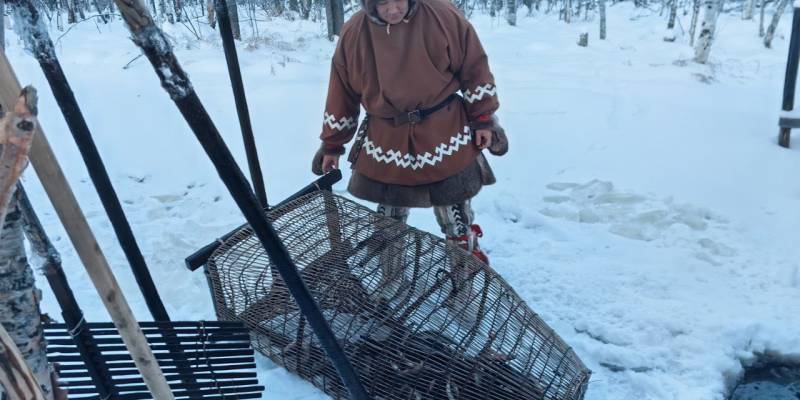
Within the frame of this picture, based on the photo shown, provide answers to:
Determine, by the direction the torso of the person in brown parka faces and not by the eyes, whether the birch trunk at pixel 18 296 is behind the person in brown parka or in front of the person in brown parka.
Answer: in front

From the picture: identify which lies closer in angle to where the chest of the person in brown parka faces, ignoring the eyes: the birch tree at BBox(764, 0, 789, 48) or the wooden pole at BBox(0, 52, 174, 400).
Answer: the wooden pole

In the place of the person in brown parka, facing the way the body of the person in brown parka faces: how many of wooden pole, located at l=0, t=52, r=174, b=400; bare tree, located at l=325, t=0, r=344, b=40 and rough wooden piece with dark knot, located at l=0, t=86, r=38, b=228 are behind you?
1

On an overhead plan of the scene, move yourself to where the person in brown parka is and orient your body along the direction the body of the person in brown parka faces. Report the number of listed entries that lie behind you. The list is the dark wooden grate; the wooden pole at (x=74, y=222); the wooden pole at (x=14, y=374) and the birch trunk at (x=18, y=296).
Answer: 0

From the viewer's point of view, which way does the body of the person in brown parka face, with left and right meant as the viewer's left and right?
facing the viewer

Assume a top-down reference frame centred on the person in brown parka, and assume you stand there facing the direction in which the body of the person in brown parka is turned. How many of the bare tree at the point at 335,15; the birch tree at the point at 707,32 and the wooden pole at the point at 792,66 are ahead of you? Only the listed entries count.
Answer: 0

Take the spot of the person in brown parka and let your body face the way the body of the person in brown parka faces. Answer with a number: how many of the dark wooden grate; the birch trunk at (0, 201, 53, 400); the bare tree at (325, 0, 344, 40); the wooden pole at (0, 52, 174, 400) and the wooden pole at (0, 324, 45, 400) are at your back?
1

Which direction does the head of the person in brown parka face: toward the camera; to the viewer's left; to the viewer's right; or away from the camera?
toward the camera

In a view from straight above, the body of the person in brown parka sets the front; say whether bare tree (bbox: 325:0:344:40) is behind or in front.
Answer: behind

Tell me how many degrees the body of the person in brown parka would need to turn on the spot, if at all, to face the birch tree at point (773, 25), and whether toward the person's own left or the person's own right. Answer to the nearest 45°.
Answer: approximately 135° to the person's own left

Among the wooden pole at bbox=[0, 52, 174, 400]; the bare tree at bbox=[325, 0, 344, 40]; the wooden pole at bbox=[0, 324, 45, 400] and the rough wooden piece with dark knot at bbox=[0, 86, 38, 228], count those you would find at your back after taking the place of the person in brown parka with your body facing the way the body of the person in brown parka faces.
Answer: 1

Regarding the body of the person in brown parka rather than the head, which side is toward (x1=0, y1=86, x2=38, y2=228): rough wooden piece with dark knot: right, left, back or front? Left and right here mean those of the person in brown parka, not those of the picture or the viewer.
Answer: front

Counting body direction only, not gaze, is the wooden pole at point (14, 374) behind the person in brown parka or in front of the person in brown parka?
in front

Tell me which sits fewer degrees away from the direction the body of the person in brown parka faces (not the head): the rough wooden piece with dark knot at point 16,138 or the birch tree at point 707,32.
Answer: the rough wooden piece with dark knot

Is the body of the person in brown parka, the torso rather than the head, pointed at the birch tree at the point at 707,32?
no

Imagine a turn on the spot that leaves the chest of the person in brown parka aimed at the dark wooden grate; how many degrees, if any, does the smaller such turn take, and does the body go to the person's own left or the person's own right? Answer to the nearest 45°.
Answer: approximately 45° to the person's own right
